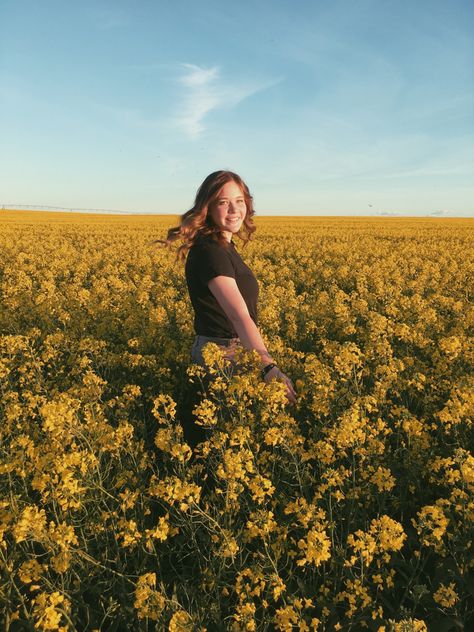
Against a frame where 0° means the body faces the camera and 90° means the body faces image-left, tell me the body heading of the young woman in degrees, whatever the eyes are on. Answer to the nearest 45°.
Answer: approximately 270°

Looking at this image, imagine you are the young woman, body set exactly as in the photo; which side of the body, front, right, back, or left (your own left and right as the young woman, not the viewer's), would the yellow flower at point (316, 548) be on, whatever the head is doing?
right
